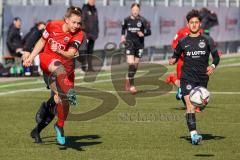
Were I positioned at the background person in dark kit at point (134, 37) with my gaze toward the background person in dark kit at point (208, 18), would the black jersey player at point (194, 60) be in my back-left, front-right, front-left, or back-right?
back-right

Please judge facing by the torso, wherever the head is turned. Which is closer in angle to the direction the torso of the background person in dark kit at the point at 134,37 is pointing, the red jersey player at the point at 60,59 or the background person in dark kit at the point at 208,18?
the red jersey player

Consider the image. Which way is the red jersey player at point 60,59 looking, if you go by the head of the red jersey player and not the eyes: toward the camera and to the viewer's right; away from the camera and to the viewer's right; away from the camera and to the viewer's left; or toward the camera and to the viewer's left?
toward the camera and to the viewer's right

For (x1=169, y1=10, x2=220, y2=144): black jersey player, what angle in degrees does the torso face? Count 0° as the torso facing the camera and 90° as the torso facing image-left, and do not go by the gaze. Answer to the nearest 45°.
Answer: approximately 0°

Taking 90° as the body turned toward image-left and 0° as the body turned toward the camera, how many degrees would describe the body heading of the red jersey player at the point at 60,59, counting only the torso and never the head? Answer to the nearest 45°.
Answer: approximately 0°
